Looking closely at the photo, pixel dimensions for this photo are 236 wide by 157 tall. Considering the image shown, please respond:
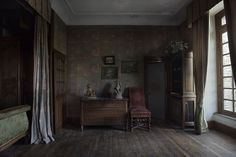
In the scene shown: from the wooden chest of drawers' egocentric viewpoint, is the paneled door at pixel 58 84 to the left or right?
on its right

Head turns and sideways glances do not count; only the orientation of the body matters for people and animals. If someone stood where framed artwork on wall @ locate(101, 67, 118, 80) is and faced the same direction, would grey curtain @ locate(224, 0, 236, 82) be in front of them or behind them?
in front

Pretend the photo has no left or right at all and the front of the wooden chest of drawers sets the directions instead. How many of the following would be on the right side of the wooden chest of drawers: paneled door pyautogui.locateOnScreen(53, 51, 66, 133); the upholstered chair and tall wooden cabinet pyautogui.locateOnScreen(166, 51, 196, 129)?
1

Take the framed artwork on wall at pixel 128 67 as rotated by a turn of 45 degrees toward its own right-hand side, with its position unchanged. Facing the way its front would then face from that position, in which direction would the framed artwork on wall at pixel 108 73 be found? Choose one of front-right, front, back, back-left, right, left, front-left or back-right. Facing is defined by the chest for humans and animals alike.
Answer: front-right

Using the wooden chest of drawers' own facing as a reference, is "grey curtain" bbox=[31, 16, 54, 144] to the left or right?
on its right

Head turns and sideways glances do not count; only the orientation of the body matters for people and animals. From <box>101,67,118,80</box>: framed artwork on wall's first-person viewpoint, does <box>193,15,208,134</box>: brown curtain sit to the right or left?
on its left

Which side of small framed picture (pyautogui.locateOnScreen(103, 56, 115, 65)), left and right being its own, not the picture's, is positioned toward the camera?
front

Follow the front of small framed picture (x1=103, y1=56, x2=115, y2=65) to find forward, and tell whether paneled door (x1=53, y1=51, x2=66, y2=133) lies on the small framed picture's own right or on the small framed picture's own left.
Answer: on the small framed picture's own right

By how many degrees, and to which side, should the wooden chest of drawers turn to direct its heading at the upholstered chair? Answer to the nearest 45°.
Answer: approximately 90° to its left

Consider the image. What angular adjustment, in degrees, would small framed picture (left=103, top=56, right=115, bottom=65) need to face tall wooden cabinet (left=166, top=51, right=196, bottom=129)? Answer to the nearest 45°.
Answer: approximately 45° to its left

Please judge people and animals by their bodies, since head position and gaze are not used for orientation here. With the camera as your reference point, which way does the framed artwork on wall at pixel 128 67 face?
facing the viewer

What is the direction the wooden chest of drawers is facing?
toward the camera

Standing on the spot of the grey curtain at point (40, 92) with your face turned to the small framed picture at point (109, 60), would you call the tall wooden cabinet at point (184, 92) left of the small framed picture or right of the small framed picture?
right
